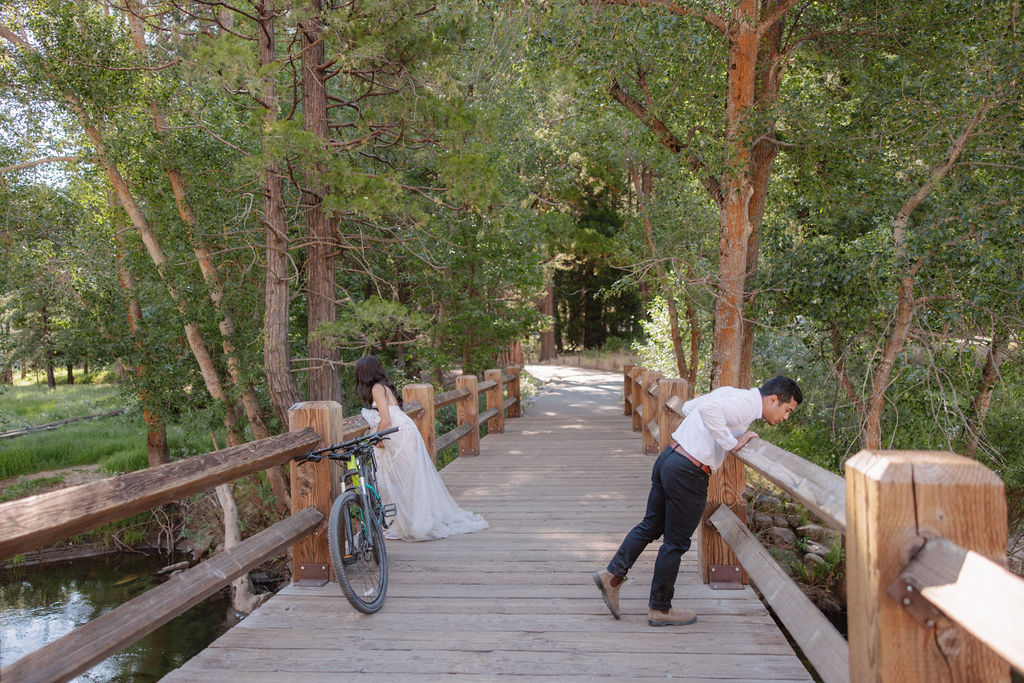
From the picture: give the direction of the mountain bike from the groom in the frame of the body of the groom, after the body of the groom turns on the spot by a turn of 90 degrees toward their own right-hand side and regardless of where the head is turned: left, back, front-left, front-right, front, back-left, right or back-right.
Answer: right

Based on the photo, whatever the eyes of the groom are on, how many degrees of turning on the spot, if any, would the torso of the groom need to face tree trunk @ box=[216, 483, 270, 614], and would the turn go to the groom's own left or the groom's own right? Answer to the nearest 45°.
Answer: approximately 135° to the groom's own left

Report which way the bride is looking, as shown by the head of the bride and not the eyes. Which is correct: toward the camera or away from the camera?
away from the camera

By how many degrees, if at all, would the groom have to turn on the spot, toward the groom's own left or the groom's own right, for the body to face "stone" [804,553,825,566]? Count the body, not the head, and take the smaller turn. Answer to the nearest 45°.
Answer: approximately 90° to the groom's own left

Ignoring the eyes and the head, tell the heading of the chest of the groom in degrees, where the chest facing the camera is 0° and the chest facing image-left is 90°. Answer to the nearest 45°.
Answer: approximately 270°

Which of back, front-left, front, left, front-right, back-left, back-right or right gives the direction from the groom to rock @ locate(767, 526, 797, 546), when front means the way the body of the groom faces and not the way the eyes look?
left

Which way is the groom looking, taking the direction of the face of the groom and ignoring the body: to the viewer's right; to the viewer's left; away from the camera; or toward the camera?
to the viewer's right

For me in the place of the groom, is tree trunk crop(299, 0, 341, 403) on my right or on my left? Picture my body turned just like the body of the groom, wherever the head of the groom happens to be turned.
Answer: on my left

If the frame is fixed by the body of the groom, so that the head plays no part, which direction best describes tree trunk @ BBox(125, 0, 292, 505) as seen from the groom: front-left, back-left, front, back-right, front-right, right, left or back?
back-left
